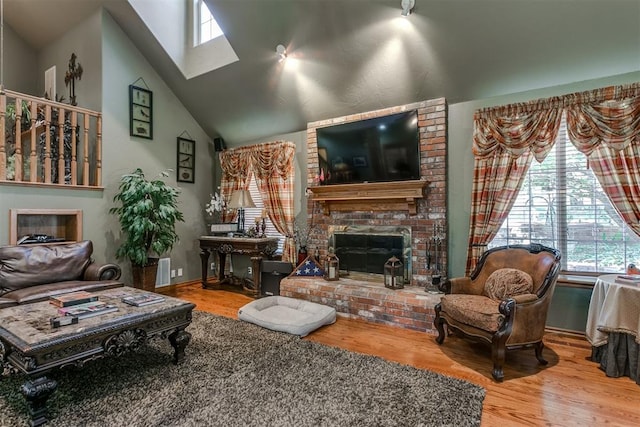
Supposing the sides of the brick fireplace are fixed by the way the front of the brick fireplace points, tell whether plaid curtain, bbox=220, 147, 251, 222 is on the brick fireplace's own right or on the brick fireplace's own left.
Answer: on the brick fireplace's own right

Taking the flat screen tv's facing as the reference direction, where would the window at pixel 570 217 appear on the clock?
The window is roughly at 8 o'clock from the flat screen tv.

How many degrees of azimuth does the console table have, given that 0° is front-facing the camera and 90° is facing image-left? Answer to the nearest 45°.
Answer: approximately 45°

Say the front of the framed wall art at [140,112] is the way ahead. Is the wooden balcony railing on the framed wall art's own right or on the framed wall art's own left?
on the framed wall art's own right

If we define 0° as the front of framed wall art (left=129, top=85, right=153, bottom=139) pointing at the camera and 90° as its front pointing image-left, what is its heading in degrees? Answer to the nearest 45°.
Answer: approximately 315°

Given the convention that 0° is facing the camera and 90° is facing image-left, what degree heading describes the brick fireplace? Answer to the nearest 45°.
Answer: approximately 45°

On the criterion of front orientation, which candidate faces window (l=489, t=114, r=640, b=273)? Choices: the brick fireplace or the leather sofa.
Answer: the leather sofa

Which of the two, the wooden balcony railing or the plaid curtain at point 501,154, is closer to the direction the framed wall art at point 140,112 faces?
the plaid curtain

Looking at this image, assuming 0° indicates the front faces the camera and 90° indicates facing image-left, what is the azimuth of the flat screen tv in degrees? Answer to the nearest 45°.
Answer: approximately 45°

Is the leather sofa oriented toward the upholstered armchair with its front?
yes
